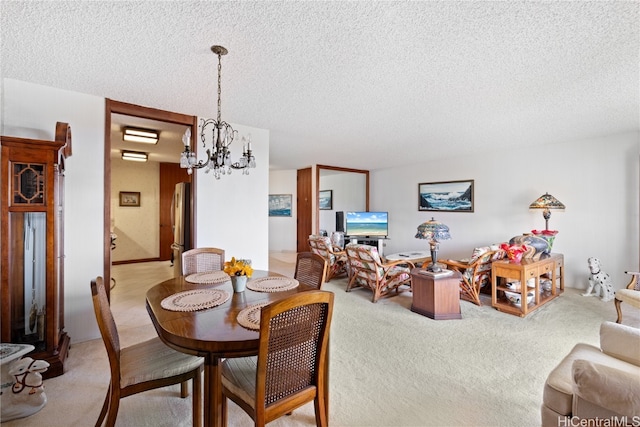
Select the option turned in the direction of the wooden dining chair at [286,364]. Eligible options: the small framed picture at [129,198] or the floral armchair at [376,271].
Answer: the small framed picture

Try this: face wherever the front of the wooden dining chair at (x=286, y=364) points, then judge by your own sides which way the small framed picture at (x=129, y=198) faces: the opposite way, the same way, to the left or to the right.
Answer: the opposite way

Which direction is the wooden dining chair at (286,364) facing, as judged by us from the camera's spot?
facing away from the viewer and to the left of the viewer

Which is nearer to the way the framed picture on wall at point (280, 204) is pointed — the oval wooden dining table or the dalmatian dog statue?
the oval wooden dining table

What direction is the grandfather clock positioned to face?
to the viewer's right

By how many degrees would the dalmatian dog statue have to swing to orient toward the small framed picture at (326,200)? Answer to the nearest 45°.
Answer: approximately 45° to its right

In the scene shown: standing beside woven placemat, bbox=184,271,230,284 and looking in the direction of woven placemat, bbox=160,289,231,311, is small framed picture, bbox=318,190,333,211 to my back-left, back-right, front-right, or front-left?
back-left

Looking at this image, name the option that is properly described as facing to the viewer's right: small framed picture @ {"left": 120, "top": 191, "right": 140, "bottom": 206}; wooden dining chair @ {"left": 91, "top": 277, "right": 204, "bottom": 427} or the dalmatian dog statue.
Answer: the wooden dining chair

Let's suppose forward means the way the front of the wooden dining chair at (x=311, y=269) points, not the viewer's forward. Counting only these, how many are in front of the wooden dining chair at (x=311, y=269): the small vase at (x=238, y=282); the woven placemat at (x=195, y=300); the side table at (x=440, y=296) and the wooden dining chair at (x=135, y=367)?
3

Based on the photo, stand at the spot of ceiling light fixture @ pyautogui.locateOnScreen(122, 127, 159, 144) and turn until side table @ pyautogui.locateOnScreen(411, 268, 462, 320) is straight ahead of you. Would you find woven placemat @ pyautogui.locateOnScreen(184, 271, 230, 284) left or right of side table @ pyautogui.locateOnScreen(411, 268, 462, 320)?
right

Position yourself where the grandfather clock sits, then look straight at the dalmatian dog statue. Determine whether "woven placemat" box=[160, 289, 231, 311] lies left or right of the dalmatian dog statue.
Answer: right

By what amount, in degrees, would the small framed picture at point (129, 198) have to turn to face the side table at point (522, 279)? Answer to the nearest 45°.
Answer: approximately 45° to its left

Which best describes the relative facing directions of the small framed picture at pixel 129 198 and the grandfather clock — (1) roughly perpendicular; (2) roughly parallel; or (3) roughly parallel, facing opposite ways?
roughly perpendicular

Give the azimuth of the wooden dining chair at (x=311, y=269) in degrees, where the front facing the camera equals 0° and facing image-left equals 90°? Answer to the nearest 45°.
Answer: approximately 45°
